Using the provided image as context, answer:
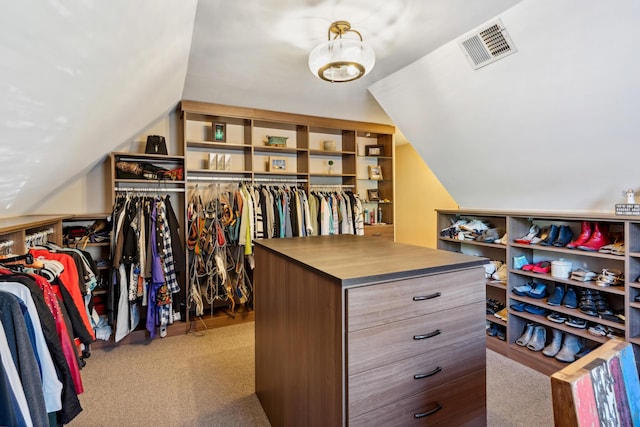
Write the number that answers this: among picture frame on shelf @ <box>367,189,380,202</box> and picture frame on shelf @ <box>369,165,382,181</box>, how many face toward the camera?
2

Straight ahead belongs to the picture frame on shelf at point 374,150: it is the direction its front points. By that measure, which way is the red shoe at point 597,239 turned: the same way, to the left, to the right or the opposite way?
to the right

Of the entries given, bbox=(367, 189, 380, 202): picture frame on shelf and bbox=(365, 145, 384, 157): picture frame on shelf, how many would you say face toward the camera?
2

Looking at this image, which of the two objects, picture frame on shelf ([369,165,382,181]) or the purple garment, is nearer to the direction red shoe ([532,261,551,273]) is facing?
the purple garment

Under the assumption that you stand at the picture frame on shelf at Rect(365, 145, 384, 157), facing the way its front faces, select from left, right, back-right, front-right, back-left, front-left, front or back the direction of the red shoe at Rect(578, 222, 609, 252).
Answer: front-left

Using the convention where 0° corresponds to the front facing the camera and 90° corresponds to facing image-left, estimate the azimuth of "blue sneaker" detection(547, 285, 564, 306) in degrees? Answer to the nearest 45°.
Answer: approximately 45°

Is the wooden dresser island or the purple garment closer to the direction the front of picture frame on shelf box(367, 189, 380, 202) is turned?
the wooden dresser island

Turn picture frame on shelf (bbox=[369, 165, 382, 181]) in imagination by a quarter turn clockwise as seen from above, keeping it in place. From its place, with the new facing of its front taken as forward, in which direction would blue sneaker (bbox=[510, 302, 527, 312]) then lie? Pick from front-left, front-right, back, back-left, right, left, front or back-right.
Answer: back-left

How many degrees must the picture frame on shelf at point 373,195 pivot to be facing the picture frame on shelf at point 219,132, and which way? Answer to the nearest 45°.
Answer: approximately 45° to its right
